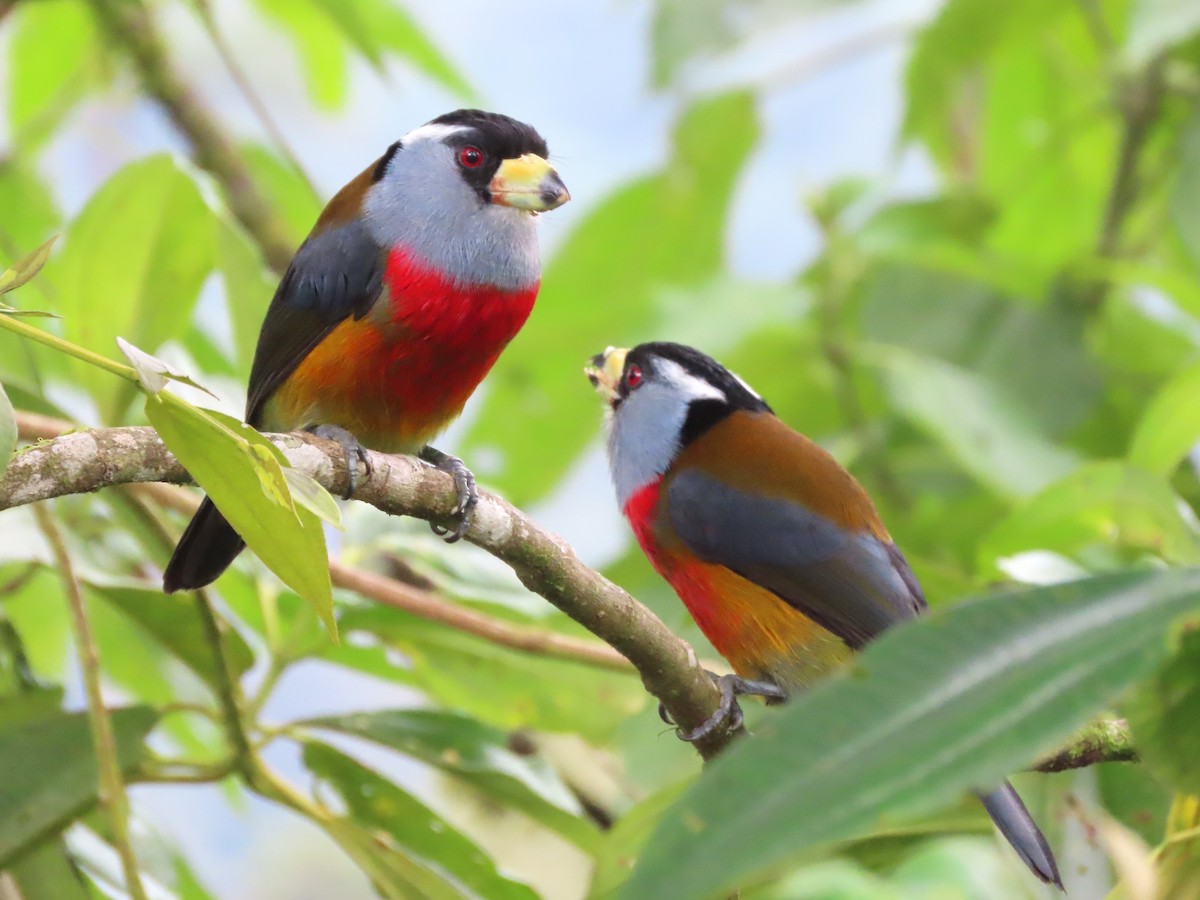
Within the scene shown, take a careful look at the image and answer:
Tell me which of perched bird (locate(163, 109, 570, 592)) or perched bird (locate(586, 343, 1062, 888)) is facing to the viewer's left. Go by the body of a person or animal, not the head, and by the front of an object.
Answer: perched bird (locate(586, 343, 1062, 888))

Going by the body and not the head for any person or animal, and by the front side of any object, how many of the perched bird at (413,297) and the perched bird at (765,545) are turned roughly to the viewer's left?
1

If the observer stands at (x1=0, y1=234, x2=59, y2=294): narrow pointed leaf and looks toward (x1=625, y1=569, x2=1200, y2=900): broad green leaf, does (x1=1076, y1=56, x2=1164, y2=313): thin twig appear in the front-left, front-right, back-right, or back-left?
front-left

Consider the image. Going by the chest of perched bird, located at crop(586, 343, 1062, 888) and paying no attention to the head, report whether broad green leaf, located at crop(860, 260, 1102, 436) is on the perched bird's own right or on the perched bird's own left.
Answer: on the perched bird's own right

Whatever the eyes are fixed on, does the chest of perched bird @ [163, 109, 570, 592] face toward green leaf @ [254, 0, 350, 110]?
no

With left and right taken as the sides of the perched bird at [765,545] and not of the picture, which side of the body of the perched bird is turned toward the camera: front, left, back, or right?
left

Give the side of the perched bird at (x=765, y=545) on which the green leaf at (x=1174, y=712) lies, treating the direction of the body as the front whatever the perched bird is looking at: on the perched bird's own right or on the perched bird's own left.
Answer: on the perched bird's own left

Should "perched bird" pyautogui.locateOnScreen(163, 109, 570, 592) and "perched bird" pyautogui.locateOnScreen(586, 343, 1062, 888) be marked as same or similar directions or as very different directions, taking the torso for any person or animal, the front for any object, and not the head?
very different directions

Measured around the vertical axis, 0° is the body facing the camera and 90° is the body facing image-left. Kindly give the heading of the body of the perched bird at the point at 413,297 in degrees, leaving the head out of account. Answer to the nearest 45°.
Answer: approximately 315°
